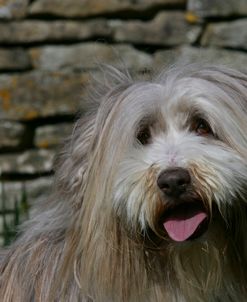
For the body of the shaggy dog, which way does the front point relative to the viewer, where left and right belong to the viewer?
facing the viewer and to the right of the viewer

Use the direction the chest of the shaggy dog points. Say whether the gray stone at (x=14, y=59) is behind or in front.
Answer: behind

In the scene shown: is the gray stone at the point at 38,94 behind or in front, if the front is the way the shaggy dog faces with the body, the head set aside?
behind
